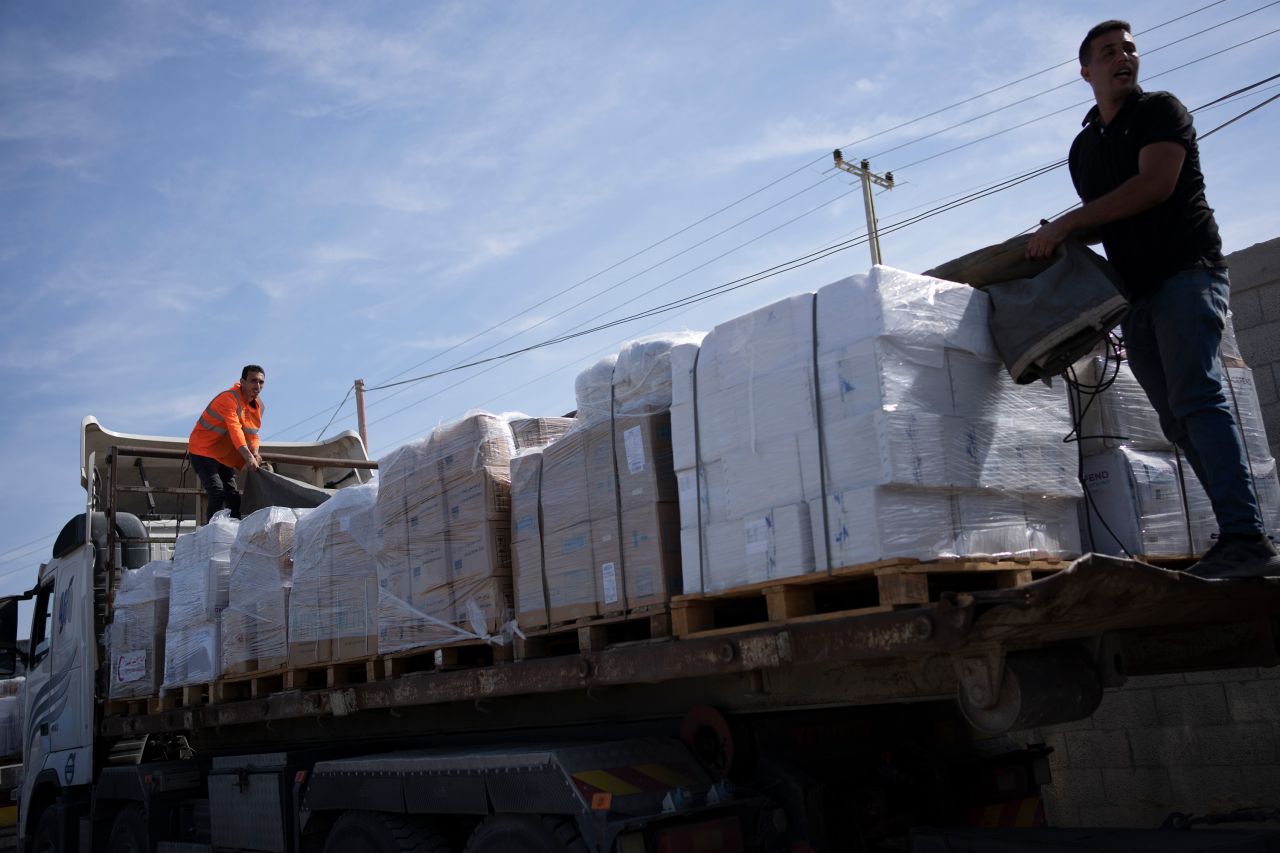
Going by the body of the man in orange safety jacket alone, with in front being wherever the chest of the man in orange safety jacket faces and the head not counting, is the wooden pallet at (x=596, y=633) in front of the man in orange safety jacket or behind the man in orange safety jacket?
in front

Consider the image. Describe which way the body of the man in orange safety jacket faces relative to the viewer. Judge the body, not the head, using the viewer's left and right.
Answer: facing the viewer and to the right of the viewer

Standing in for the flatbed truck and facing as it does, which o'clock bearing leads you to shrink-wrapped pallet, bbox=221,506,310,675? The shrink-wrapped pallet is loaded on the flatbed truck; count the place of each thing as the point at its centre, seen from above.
The shrink-wrapped pallet is roughly at 12 o'clock from the flatbed truck.

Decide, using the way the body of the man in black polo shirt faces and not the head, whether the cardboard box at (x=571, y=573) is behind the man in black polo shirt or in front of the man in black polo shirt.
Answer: in front

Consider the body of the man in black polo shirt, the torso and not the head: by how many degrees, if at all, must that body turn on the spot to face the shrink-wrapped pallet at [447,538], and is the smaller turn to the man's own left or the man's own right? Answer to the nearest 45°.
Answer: approximately 45° to the man's own right

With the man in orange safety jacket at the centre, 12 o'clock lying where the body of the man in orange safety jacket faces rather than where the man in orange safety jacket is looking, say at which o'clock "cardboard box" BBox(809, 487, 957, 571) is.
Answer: The cardboard box is roughly at 1 o'clock from the man in orange safety jacket.

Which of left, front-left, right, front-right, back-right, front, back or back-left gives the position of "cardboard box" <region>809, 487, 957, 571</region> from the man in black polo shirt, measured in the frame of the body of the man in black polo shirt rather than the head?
front

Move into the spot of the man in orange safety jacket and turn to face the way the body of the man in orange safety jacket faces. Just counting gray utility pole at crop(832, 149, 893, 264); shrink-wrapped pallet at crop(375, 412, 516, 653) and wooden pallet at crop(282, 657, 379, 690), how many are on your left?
1

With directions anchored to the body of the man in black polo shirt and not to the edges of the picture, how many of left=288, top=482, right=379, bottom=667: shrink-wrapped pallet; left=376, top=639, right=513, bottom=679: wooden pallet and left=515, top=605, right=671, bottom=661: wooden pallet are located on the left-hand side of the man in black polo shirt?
0

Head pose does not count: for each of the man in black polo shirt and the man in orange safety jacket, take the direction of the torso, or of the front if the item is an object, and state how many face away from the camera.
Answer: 0

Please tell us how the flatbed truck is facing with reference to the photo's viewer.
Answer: facing away from the viewer and to the left of the viewer

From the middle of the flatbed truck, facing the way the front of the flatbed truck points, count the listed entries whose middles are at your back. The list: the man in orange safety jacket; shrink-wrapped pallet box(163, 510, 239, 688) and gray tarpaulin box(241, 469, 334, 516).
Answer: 0

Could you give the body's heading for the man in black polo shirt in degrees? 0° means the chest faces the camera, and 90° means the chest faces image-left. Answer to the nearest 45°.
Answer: approximately 45°

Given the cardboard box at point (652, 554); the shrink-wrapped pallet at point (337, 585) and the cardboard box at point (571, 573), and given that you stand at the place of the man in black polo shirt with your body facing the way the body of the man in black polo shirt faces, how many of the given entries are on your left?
0

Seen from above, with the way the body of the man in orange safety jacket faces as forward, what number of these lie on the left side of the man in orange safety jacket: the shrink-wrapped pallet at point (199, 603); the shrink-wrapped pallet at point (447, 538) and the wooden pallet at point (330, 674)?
0

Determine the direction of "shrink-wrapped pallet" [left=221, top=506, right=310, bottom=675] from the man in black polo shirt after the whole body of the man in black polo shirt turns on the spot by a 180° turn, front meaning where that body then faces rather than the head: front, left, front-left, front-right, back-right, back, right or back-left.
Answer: back-left

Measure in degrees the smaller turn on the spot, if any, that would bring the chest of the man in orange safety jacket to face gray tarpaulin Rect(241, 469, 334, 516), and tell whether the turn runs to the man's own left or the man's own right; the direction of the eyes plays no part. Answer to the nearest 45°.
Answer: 0° — they already face it
